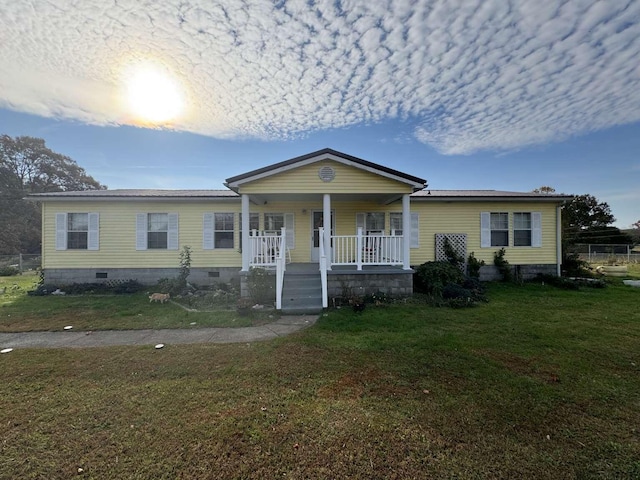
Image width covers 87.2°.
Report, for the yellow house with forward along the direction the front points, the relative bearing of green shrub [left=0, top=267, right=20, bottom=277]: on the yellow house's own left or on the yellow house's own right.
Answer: on the yellow house's own right

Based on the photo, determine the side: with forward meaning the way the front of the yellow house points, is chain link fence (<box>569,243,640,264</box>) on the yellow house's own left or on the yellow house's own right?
on the yellow house's own left

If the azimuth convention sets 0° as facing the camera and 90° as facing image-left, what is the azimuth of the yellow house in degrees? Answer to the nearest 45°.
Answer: approximately 0°

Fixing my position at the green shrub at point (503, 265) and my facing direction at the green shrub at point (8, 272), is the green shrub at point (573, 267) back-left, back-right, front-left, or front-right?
back-right

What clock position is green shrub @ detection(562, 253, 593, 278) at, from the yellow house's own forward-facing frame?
The green shrub is roughly at 9 o'clock from the yellow house.
